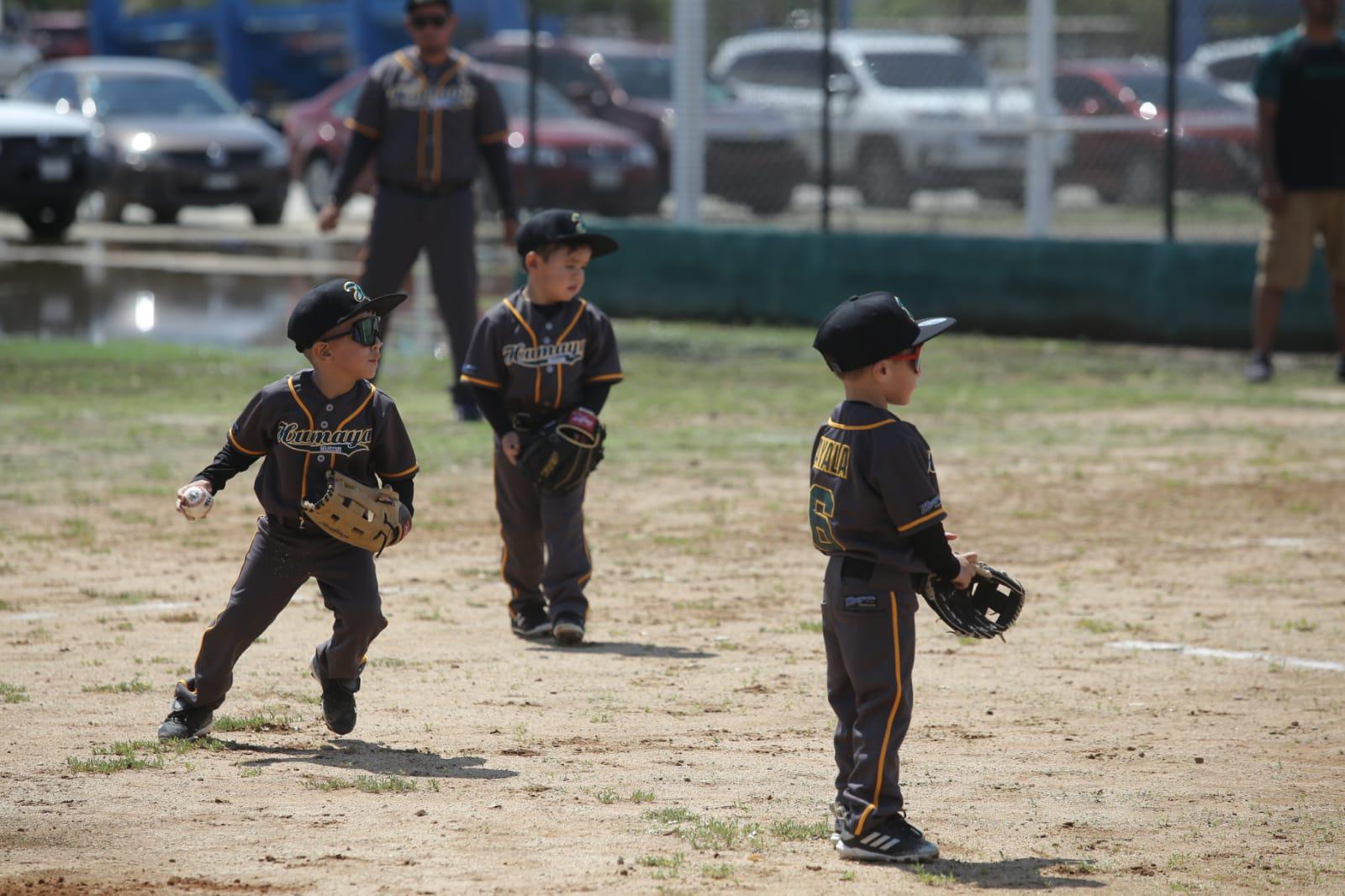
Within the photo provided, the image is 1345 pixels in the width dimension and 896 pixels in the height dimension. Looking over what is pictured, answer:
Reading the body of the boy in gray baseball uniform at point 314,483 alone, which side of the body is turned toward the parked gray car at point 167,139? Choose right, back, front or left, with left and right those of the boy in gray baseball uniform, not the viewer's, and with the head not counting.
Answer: back

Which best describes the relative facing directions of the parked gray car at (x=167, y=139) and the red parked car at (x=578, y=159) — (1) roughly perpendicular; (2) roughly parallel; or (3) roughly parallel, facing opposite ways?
roughly parallel

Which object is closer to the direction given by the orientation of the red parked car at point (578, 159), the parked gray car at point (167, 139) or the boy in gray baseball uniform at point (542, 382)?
the boy in gray baseball uniform

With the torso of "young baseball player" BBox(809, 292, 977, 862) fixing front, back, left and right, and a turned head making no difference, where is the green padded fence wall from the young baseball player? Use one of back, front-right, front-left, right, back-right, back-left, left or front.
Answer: front-left

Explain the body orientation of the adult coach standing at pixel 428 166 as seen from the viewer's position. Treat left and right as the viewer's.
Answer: facing the viewer

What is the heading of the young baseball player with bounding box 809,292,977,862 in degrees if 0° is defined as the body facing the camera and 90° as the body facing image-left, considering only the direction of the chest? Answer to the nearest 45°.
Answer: approximately 225°

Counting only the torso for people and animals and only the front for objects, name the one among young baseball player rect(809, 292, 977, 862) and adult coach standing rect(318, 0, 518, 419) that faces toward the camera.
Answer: the adult coach standing

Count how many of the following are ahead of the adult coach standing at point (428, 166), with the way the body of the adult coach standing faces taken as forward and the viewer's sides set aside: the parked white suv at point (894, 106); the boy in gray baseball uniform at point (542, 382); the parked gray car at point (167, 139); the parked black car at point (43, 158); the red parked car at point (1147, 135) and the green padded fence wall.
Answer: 1

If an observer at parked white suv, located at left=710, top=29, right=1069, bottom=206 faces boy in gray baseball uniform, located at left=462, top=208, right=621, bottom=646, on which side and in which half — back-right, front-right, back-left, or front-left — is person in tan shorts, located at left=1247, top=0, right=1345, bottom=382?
front-left

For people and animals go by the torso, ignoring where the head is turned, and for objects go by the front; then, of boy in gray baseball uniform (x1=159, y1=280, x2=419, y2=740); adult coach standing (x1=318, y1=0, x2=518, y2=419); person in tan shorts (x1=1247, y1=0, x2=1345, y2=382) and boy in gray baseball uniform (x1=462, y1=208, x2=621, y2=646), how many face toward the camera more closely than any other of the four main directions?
4

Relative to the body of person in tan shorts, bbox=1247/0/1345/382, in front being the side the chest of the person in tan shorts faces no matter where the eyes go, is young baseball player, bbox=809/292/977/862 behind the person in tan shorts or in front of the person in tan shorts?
in front

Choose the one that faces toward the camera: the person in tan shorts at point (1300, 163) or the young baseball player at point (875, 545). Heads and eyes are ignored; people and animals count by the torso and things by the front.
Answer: the person in tan shorts

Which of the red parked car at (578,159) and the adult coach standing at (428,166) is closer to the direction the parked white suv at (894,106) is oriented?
the adult coach standing

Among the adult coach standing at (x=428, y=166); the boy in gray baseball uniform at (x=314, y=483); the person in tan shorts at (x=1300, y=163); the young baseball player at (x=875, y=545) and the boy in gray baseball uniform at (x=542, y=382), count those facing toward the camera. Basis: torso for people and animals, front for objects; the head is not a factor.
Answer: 4

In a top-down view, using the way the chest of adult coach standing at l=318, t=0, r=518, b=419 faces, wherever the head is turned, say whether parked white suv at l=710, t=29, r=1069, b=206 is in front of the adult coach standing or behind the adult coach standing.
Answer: behind

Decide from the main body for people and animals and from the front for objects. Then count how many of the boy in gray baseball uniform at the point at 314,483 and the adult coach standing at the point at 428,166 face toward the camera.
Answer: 2

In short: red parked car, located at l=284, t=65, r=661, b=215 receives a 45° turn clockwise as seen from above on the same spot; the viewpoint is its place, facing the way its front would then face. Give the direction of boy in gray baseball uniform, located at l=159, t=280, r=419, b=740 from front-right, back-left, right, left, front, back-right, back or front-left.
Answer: front

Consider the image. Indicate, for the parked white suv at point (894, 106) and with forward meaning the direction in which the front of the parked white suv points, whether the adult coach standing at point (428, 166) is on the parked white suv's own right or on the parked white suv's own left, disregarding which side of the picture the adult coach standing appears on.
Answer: on the parked white suv's own right

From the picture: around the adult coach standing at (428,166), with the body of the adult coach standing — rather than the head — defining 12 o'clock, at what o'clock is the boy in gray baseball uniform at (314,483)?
The boy in gray baseball uniform is roughly at 12 o'clock from the adult coach standing.

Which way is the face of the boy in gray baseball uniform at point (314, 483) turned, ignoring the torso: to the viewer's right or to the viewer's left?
to the viewer's right

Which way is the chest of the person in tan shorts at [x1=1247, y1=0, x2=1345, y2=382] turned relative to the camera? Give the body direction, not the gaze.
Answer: toward the camera

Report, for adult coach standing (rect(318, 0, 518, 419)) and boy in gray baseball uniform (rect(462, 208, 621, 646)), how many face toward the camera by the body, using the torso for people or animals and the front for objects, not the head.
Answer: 2
